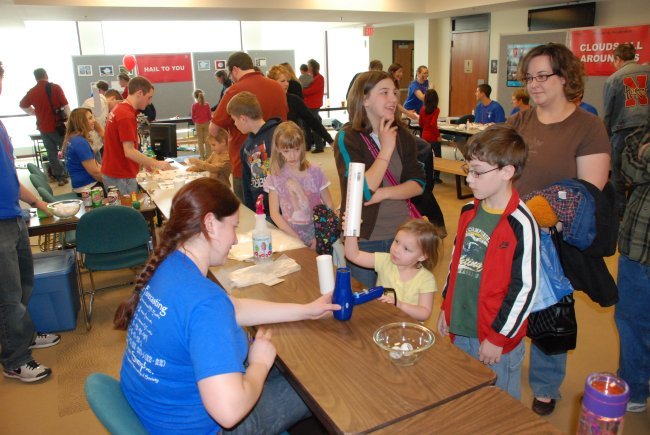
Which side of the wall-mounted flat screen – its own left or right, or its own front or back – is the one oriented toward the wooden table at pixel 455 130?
front

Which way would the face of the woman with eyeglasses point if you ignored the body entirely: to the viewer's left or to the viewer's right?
to the viewer's left

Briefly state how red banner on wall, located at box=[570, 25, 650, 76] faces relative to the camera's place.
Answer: facing the viewer

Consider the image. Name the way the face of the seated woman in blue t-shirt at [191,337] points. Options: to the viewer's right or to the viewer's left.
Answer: to the viewer's right

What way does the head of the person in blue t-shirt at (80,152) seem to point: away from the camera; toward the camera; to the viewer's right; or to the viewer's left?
to the viewer's right

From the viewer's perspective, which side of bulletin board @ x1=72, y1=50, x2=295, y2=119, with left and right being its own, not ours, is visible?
front

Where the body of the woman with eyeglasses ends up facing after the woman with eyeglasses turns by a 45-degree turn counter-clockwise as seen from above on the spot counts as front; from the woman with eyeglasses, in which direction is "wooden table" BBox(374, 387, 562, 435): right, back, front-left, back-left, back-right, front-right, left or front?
front

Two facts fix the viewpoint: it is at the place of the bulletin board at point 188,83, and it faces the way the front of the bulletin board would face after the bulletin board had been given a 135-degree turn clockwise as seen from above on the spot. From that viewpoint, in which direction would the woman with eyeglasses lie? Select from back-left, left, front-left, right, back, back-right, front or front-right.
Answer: back-left

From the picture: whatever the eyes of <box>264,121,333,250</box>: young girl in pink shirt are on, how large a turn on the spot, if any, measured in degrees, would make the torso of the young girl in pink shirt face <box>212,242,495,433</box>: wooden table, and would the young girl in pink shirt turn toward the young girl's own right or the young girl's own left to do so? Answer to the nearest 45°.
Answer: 0° — they already face it

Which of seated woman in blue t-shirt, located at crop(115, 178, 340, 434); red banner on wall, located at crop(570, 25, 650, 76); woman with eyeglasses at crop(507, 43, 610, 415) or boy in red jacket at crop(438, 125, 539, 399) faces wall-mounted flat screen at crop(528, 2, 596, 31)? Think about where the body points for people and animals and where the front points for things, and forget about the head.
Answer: the seated woman in blue t-shirt

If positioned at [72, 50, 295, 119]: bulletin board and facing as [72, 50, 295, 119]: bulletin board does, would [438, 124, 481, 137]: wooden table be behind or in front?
in front

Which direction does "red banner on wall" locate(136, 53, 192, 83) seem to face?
toward the camera

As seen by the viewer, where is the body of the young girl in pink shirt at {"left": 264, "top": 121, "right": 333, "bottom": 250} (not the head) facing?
toward the camera

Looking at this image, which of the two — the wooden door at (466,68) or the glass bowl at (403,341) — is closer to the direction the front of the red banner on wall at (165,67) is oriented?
the glass bowl

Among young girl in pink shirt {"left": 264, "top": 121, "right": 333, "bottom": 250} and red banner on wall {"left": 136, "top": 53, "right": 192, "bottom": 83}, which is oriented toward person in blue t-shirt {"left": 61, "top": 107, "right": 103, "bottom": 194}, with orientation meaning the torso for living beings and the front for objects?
the red banner on wall

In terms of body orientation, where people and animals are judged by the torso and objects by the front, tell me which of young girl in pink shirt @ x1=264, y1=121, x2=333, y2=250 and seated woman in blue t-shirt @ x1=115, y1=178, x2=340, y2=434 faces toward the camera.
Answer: the young girl in pink shirt

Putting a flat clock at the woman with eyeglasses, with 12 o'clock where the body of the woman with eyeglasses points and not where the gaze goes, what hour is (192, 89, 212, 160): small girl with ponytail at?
The small girl with ponytail is roughly at 3 o'clock from the woman with eyeglasses.

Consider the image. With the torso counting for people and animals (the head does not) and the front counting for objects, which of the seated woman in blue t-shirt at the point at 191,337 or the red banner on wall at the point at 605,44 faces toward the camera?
the red banner on wall

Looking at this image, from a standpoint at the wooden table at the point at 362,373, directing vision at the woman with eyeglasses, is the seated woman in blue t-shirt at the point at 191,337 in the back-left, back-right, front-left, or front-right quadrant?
back-left

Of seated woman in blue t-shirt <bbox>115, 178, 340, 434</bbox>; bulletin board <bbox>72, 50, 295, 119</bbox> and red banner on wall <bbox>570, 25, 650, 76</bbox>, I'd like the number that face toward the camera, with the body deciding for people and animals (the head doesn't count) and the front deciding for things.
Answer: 2
